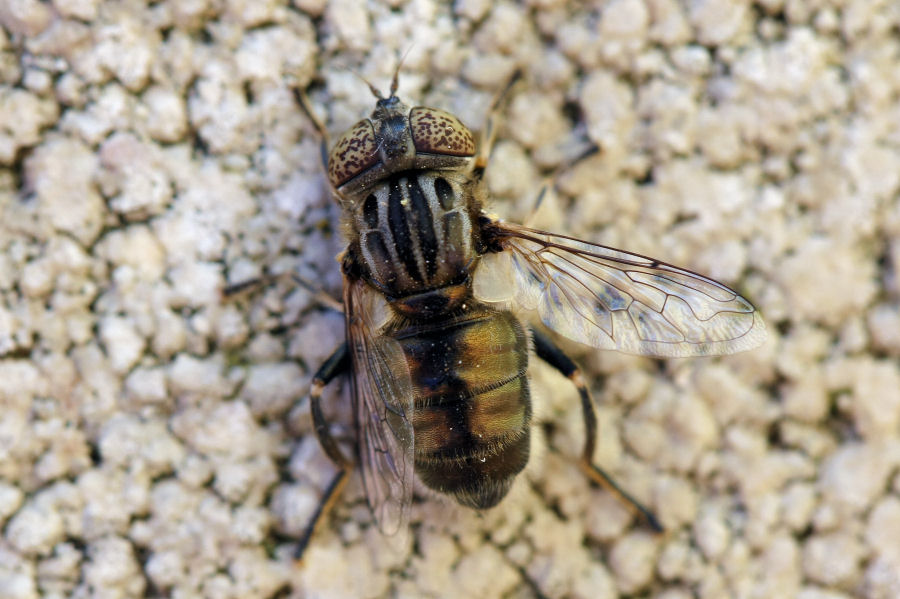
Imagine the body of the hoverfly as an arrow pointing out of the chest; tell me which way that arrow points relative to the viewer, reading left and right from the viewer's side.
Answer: facing away from the viewer
